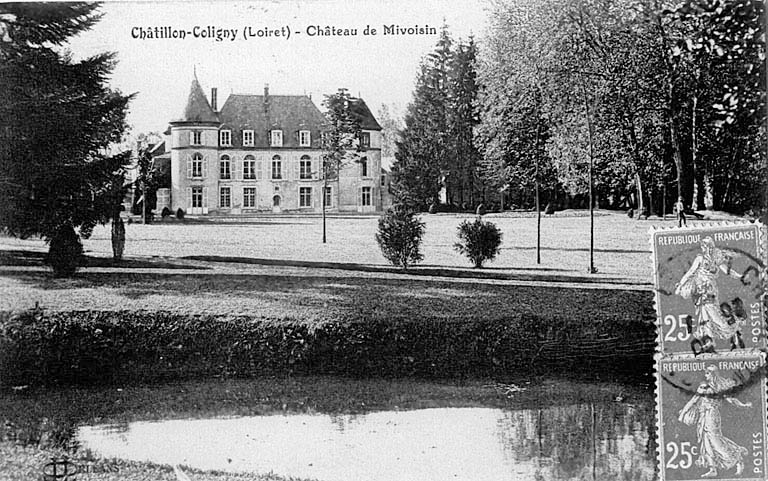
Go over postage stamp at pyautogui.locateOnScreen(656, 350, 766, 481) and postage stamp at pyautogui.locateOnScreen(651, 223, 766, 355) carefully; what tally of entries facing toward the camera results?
2

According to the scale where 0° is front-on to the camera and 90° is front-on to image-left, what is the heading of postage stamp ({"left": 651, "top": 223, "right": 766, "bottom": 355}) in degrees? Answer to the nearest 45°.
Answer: approximately 0°
